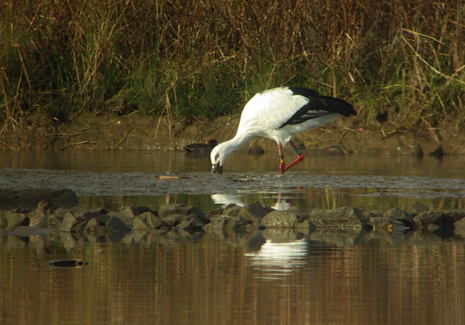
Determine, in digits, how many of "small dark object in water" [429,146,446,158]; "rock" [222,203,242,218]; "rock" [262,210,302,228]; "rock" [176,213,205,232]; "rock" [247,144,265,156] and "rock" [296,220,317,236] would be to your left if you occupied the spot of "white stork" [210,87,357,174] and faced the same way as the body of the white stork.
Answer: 4

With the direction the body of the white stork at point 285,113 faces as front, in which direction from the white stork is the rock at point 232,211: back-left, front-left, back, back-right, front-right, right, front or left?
left

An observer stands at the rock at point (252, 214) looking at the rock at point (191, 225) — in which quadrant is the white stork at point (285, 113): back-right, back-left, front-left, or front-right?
back-right

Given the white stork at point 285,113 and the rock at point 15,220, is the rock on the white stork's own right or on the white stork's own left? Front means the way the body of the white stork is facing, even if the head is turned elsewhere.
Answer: on the white stork's own left

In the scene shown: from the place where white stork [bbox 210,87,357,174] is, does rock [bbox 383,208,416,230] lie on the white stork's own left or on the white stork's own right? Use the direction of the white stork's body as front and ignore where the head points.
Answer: on the white stork's own left

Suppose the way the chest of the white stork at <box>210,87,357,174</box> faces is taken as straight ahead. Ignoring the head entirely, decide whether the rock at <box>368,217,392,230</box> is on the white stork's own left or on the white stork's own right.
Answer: on the white stork's own left

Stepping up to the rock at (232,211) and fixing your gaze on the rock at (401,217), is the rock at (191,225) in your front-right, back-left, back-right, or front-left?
back-right

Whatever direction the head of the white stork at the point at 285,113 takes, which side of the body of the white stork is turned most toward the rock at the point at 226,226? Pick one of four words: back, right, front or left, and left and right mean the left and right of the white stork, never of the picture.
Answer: left

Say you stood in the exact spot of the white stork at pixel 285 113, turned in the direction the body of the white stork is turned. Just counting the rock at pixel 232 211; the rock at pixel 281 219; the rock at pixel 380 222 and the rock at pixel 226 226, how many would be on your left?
4

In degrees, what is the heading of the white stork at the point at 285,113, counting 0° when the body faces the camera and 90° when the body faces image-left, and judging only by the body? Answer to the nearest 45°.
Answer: approximately 90°

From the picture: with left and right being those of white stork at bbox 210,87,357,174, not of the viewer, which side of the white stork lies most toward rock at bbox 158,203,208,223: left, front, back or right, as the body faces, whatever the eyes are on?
left

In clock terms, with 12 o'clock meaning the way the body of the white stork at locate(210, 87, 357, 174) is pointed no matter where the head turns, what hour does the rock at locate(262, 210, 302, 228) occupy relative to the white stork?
The rock is roughly at 9 o'clock from the white stork.
